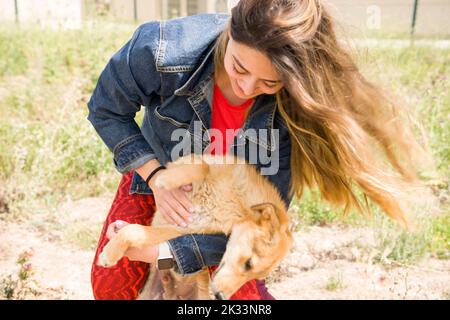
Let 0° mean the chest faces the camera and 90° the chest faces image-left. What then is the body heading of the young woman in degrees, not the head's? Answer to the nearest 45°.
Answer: approximately 0°
